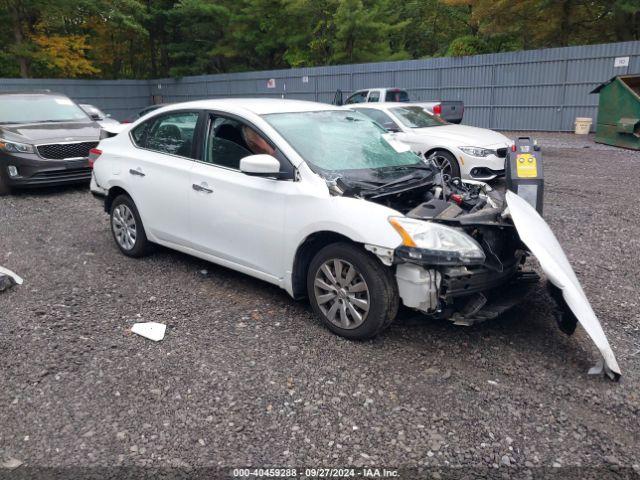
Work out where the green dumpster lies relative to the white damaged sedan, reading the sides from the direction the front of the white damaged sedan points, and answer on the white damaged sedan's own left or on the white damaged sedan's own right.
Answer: on the white damaged sedan's own left

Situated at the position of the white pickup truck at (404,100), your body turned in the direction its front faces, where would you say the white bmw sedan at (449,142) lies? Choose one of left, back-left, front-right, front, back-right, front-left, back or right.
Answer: back-left

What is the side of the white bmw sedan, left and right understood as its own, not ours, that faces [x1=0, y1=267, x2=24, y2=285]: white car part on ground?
right

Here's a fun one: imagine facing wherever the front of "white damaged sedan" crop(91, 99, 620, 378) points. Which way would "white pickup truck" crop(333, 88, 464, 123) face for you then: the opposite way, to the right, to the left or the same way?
the opposite way

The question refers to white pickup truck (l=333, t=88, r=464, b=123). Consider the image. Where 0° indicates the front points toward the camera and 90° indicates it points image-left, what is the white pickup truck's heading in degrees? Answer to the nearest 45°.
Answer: approximately 135°

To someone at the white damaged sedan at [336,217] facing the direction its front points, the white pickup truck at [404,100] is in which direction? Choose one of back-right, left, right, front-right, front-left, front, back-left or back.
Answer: back-left

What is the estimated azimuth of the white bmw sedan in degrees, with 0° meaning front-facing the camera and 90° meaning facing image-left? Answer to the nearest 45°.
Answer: approximately 315°

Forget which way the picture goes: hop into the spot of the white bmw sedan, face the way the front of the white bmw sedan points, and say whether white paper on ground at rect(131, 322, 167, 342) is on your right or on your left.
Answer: on your right

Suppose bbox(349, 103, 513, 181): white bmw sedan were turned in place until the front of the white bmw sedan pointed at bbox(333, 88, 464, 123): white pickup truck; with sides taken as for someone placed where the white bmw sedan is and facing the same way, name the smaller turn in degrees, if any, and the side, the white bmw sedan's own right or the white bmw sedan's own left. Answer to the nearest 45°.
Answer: approximately 135° to the white bmw sedan's own left
